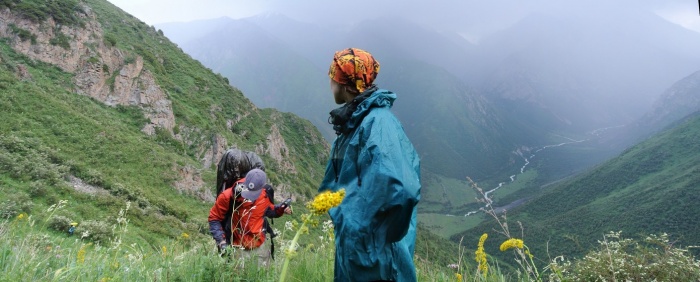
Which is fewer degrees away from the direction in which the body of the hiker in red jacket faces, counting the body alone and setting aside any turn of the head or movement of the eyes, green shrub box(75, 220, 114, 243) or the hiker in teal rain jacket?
the hiker in teal rain jacket

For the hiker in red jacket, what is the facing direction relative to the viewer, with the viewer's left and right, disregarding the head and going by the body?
facing the viewer

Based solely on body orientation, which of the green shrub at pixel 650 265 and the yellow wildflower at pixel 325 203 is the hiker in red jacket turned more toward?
the yellow wildflower

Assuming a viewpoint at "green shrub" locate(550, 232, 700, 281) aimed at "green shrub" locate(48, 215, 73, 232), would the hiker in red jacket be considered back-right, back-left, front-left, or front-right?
front-left

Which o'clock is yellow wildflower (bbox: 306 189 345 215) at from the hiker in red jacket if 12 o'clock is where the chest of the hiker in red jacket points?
The yellow wildflower is roughly at 12 o'clock from the hiker in red jacket.

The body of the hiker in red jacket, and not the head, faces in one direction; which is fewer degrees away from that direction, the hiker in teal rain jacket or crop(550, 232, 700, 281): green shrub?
the hiker in teal rain jacket

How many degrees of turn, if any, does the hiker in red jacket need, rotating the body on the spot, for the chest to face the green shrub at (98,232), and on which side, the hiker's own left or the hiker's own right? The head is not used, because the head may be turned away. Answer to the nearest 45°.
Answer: approximately 135° to the hiker's own right

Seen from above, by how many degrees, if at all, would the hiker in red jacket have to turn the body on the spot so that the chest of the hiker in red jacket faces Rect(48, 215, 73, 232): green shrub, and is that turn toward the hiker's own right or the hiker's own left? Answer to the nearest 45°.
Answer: approximately 135° to the hiker's own right

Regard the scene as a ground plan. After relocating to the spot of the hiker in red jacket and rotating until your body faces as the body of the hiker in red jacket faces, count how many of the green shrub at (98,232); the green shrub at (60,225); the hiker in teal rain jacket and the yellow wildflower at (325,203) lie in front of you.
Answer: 2

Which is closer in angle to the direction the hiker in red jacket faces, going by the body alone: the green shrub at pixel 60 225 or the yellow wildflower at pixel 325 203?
the yellow wildflower

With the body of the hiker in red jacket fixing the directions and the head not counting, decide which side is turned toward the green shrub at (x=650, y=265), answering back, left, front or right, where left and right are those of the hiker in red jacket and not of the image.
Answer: left

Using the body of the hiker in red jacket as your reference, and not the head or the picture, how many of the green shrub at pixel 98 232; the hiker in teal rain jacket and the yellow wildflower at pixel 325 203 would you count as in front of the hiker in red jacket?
2
